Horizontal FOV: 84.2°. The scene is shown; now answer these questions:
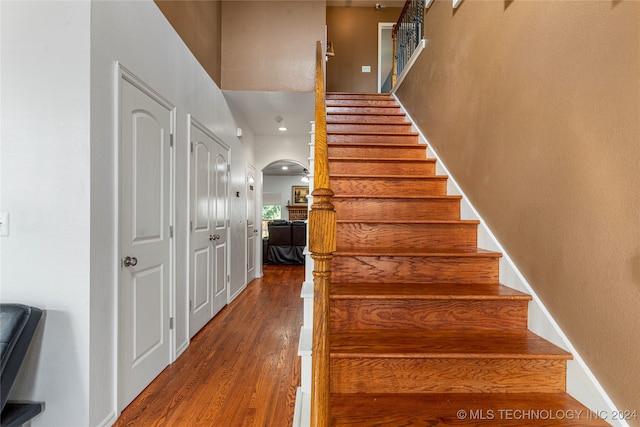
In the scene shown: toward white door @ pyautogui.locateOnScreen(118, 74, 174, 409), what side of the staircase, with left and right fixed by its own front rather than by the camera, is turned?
right

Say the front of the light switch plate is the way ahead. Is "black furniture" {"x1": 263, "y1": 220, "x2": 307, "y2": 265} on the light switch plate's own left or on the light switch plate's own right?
on the light switch plate's own left

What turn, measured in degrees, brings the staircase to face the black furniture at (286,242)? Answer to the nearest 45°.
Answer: approximately 135° to its right

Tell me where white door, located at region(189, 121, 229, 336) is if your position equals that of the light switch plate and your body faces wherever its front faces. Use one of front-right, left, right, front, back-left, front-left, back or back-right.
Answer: back-left

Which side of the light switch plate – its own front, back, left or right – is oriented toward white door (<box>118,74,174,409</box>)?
left

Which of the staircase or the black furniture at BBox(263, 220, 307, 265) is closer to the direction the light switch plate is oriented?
the staircase

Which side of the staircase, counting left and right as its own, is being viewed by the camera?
front

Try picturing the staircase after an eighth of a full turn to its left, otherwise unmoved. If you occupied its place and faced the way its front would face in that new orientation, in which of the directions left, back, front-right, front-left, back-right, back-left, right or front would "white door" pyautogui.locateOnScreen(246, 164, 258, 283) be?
back

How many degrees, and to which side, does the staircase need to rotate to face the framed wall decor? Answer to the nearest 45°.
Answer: approximately 135° to its right

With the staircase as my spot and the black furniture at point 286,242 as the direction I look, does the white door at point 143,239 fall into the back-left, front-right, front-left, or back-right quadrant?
front-left

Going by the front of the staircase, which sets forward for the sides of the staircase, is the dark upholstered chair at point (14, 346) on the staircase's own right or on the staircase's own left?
on the staircase's own right
